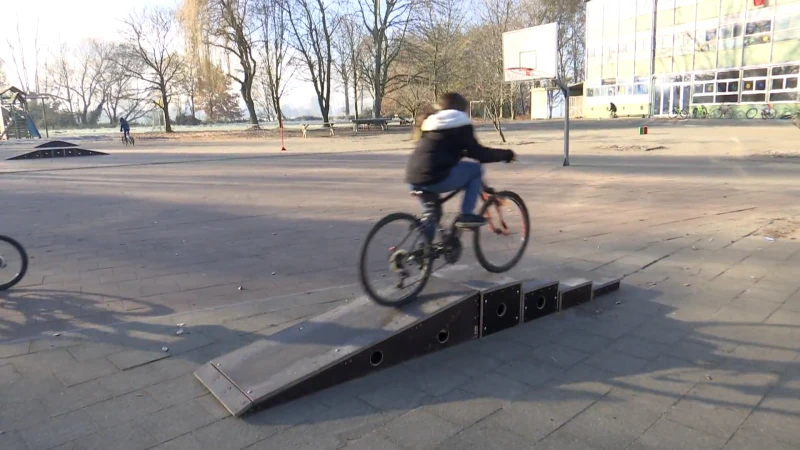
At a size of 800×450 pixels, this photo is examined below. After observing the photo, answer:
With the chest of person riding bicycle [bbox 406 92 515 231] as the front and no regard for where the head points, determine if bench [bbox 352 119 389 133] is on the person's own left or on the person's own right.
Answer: on the person's own left

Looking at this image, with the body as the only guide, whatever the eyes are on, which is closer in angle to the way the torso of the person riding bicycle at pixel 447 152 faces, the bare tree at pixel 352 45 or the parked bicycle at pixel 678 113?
the parked bicycle

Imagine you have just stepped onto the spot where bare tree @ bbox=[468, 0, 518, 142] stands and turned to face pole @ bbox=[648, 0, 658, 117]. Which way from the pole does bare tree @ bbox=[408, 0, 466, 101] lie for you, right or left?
left

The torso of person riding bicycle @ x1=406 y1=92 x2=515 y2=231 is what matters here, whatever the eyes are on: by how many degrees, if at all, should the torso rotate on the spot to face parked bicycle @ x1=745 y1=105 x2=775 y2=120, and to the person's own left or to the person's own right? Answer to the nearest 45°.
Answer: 0° — they already face it

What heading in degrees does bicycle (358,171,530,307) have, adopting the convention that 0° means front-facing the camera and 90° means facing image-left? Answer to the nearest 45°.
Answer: approximately 225°

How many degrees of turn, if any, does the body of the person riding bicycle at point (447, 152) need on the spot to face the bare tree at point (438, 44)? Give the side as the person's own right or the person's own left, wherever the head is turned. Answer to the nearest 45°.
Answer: approximately 45° to the person's own left

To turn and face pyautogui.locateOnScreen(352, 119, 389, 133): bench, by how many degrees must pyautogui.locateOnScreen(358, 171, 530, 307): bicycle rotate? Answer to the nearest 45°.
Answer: approximately 45° to its left

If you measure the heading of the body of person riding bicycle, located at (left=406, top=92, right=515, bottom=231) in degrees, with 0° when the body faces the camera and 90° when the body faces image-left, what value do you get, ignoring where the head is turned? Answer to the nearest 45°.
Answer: approximately 225°

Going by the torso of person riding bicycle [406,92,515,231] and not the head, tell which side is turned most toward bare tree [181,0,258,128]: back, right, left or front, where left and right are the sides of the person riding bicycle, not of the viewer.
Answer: left
